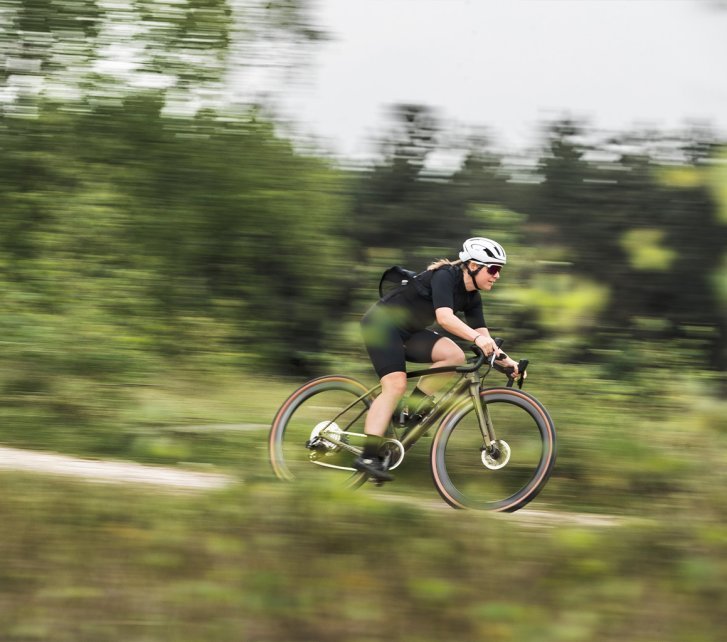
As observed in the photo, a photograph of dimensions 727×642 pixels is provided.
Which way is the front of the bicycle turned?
to the viewer's right

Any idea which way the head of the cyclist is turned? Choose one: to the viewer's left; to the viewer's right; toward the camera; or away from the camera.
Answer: to the viewer's right
